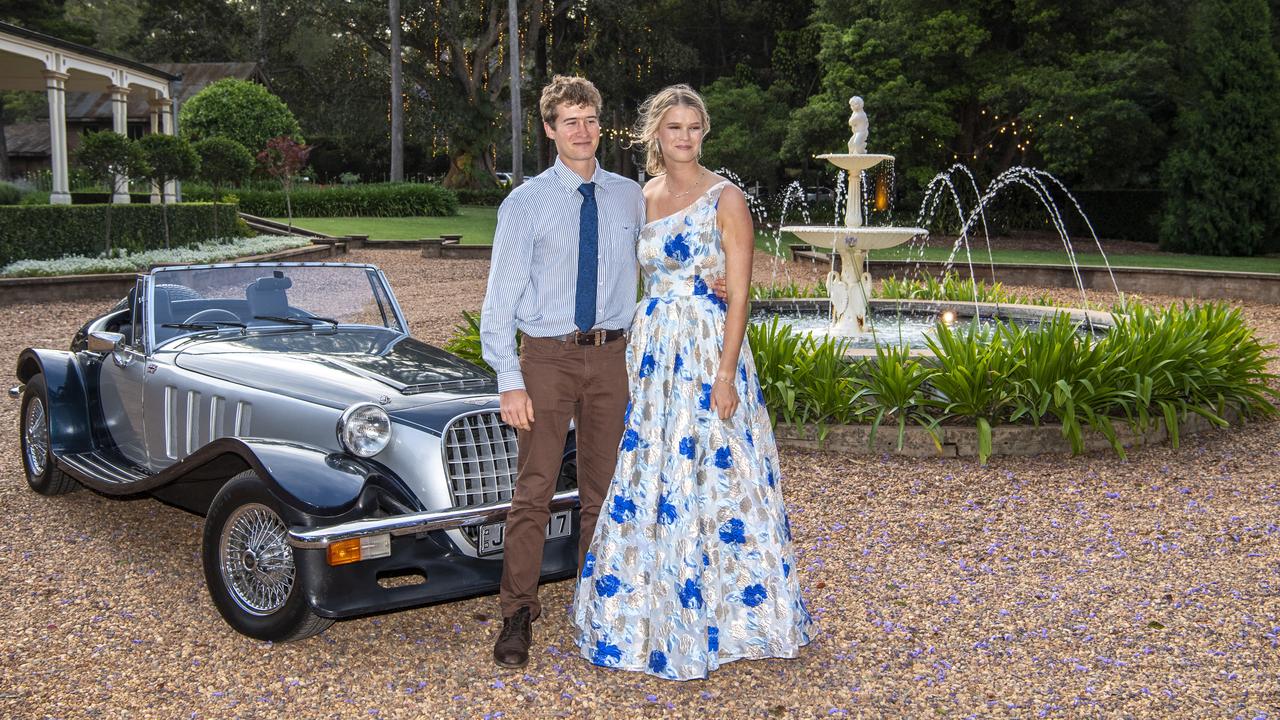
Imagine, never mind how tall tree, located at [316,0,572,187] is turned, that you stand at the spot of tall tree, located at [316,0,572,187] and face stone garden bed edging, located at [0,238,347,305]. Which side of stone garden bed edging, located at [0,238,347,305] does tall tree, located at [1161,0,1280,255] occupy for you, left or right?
left

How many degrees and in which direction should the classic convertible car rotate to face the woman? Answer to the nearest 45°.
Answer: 0° — it already faces them

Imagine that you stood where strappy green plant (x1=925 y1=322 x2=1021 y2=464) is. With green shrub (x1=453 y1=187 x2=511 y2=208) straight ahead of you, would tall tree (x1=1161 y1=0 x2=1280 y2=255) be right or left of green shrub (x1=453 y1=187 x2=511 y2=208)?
right

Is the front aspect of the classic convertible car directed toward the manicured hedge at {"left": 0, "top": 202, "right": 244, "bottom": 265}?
no

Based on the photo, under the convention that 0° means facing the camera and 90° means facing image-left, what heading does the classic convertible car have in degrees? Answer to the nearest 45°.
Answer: approximately 315°

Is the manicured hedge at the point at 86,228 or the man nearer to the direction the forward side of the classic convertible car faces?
the man

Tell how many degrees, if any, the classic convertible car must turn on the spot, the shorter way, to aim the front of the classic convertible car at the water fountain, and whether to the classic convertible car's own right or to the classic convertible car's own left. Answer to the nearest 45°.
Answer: approximately 90° to the classic convertible car's own left

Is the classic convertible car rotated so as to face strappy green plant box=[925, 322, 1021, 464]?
no

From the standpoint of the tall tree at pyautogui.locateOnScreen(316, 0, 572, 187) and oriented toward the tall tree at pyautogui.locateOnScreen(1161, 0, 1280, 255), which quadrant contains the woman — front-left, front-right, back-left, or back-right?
front-right

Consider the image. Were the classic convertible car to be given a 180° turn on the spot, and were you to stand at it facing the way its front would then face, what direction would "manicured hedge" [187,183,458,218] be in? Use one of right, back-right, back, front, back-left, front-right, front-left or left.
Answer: front-right

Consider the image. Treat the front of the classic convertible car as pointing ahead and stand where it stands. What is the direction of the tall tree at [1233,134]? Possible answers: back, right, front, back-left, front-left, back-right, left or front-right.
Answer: left

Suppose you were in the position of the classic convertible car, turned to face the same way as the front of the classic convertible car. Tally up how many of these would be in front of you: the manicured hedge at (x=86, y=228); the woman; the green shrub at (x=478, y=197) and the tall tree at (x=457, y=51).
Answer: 1

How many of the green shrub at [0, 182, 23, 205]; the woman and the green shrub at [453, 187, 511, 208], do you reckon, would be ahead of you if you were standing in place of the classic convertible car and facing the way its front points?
1

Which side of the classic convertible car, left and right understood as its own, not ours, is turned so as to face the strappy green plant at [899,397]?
left

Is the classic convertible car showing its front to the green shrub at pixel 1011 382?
no

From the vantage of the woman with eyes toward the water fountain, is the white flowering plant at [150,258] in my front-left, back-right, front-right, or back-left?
front-left

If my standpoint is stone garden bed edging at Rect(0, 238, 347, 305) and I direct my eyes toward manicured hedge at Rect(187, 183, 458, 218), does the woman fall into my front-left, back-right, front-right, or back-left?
back-right

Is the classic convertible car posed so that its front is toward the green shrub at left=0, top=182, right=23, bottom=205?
no
